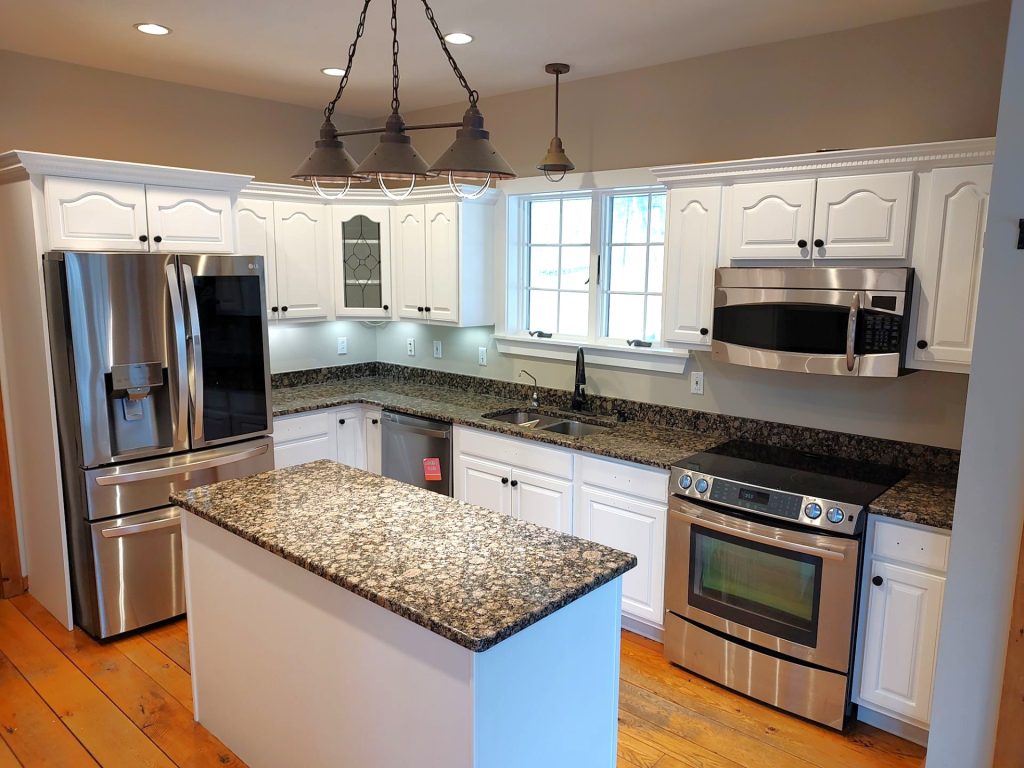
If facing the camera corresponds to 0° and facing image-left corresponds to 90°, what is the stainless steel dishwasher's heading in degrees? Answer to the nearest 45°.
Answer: approximately 45°

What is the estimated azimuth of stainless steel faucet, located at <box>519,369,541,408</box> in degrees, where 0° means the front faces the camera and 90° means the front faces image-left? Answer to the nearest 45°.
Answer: approximately 45°

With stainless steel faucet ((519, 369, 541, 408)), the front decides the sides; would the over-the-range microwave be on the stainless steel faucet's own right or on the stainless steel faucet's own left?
on the stainless steel faucet's own left

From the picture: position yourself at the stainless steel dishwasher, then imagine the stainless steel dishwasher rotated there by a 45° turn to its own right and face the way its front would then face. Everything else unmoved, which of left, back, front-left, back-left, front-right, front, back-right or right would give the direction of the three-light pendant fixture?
left

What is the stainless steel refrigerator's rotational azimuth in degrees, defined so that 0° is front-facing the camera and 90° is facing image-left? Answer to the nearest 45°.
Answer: approximately 315°

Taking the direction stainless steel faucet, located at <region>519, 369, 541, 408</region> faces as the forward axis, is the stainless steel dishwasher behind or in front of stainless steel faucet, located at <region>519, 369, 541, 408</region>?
in front

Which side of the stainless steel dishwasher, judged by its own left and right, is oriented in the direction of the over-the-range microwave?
left

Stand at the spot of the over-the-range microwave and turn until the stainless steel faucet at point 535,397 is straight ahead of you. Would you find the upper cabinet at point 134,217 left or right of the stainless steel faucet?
left

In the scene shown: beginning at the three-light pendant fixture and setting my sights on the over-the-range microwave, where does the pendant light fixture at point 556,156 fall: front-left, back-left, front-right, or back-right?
front-left

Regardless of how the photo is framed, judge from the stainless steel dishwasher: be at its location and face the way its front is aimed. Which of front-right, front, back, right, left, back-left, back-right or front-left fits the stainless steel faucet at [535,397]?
back-left

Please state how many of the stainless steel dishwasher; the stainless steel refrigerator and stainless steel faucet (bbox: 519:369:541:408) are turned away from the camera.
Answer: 0

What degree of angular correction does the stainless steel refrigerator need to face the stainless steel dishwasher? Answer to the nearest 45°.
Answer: approximately 45° to its left

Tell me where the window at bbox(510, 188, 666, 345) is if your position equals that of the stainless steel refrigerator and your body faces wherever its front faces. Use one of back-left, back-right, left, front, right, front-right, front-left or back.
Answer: front-left
